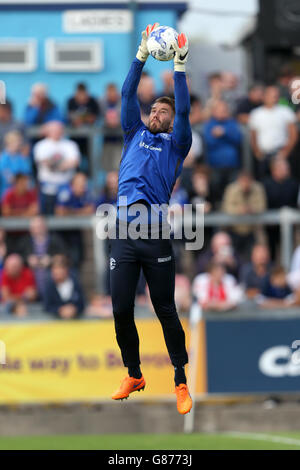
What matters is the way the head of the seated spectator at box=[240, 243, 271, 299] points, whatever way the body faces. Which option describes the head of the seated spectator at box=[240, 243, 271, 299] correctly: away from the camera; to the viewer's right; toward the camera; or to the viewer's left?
toward the camera

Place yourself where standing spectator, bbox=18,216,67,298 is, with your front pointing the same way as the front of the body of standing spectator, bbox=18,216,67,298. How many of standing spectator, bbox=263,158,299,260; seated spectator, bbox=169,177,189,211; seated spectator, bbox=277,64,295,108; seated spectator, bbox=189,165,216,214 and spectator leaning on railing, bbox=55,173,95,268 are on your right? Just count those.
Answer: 0

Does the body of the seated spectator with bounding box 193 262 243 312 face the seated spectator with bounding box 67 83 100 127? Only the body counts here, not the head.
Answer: no

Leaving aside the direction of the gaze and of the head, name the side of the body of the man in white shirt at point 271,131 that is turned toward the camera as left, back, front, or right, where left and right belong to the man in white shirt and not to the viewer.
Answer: front

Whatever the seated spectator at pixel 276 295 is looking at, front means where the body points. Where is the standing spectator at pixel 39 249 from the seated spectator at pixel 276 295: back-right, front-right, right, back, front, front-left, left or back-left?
right

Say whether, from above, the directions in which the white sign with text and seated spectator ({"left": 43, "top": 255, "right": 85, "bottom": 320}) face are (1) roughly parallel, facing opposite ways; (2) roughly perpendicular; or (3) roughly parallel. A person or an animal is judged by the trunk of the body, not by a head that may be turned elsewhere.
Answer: roughly parallel

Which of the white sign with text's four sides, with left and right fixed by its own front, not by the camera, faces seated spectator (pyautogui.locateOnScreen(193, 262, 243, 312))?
front

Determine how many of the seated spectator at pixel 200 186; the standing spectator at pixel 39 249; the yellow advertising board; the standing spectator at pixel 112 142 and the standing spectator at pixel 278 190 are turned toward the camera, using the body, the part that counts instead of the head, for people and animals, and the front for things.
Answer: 5

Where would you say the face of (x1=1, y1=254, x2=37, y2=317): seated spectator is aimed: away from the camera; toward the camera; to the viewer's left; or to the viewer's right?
toward the camera

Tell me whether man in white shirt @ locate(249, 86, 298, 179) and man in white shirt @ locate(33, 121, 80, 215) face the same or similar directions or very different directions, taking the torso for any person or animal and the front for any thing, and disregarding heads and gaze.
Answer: same or similar directions

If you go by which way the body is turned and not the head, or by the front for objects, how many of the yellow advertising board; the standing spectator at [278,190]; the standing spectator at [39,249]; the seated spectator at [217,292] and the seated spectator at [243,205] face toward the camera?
5

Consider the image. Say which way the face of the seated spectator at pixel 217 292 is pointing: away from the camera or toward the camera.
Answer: toward the camera

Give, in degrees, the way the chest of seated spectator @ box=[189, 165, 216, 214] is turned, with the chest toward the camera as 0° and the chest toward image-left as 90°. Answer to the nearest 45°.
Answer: approximately 0°

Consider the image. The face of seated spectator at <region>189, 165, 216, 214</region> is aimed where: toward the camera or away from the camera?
toward the camera

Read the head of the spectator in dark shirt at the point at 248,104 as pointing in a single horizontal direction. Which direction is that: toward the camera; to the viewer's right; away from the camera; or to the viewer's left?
toward the camera

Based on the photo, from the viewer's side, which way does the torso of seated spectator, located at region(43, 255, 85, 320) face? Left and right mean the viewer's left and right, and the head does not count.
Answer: facing the viewer

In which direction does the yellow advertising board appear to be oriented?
toward the camera

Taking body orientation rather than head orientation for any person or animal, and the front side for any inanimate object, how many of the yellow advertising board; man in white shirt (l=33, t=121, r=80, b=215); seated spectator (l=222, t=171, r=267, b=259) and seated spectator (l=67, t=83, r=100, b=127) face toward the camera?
4

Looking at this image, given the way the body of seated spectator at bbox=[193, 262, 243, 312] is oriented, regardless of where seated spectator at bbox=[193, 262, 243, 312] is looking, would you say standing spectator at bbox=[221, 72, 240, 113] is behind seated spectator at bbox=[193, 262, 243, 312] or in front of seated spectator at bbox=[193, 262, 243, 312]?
behind

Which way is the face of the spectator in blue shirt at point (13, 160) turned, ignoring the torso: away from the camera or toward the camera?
toward the camera
